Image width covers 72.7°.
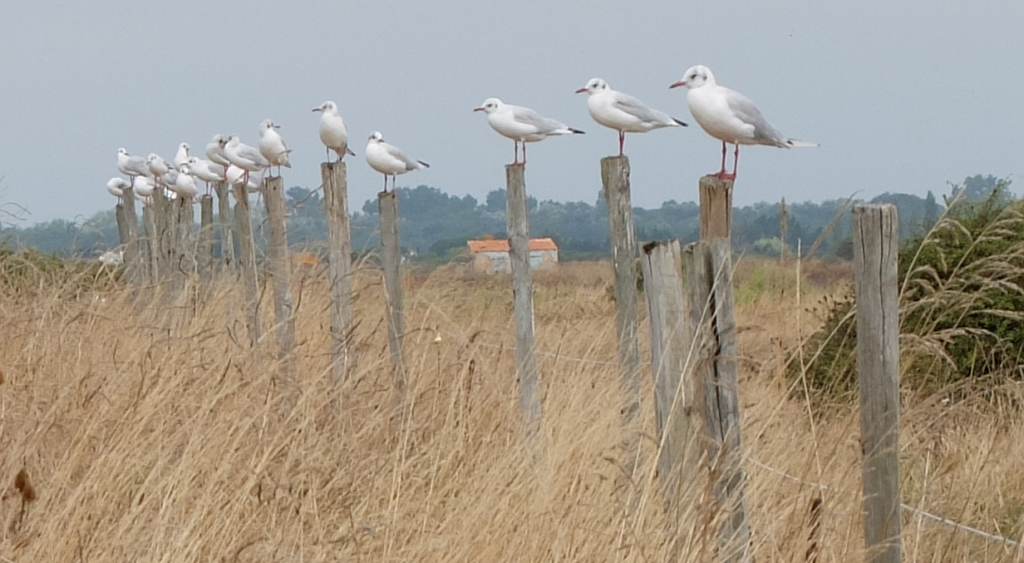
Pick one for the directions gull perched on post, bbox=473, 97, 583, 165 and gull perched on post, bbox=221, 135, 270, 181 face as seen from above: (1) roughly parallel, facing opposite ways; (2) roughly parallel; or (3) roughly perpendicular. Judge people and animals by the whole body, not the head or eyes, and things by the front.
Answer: roughly parallel

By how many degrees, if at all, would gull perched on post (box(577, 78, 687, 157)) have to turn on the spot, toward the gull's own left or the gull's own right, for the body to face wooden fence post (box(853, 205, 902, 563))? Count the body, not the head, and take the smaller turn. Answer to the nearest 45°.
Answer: approximately 90° to the gull's own left

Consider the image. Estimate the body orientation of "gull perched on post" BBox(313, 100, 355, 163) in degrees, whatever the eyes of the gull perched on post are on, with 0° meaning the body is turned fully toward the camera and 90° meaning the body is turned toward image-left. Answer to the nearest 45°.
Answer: approximately 45°

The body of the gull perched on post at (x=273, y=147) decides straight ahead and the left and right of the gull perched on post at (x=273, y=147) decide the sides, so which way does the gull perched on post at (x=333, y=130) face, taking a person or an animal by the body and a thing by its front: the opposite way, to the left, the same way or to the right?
the same way

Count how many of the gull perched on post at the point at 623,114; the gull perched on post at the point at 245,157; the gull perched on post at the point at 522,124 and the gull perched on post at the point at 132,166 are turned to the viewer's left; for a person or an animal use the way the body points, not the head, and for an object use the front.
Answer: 4

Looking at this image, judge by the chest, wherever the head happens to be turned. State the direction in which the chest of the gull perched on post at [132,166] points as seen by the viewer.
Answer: to the viewer's left

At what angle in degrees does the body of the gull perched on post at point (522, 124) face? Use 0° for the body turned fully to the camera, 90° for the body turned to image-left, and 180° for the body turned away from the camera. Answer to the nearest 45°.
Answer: approximately 90°

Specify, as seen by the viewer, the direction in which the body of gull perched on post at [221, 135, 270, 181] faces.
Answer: to the viewer's left

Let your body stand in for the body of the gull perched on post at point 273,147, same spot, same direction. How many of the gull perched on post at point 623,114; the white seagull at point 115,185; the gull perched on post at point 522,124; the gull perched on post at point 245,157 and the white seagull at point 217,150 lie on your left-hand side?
2

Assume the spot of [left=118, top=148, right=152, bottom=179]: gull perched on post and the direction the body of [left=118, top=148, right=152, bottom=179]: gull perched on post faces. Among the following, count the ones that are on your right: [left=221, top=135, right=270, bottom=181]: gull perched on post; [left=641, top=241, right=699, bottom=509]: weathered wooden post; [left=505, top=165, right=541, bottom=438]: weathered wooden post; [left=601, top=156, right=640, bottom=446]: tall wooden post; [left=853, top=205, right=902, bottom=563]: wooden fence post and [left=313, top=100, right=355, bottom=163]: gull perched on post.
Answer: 0

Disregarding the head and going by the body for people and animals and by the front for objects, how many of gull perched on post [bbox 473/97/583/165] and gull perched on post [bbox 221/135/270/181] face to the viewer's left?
2

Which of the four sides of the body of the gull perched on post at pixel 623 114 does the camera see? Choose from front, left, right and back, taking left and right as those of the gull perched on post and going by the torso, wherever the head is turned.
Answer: left
